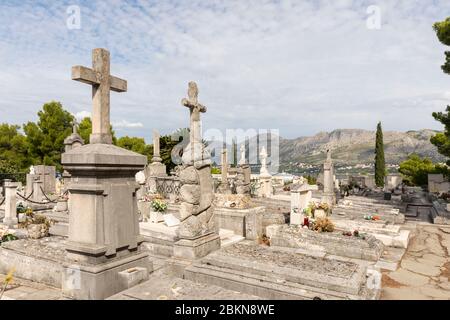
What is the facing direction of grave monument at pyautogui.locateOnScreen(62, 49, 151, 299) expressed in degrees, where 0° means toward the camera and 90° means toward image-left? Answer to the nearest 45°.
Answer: approximately 315°

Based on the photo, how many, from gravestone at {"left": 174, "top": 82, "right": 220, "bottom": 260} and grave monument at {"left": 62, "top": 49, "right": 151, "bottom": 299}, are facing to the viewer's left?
0

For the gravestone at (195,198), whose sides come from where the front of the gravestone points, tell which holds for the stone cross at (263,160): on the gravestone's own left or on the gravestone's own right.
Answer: on the gravestone's own left

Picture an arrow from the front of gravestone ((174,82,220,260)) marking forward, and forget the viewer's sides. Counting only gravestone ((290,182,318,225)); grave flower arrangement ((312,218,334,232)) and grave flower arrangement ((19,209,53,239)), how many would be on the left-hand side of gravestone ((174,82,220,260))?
2

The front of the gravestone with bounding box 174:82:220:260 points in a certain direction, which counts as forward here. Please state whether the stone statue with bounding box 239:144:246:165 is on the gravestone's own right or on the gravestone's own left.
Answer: on the gravestone's own left

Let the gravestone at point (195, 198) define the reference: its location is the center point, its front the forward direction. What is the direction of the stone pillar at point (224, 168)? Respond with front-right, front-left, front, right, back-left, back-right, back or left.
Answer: back-left

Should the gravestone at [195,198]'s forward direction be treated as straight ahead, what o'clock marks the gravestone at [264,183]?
the gravestone at [264,183] is roughly at 8 o'clock from the gravestone at [195,198].

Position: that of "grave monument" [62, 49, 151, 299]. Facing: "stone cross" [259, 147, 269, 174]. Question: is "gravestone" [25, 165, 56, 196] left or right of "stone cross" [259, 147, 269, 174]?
left
